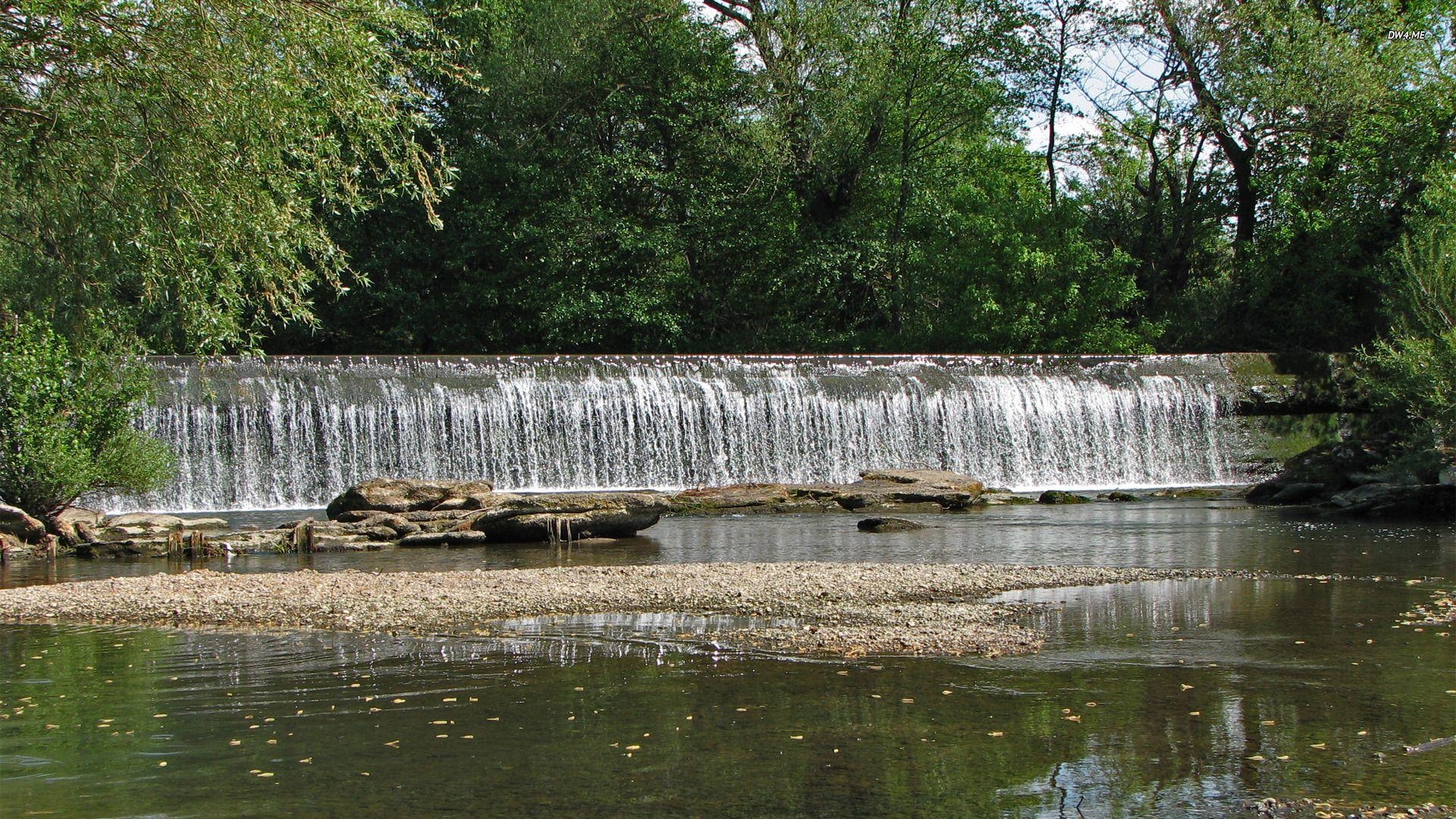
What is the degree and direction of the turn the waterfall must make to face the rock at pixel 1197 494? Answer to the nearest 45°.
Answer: approximately 90° to its left

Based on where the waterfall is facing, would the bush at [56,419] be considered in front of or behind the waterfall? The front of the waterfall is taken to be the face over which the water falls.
in front

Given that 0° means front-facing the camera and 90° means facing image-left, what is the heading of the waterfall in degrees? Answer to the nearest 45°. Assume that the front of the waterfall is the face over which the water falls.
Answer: approximately 0°

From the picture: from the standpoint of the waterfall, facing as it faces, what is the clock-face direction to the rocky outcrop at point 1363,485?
The rocky outcrop is roughly at 10 o'clock from the waterfall.

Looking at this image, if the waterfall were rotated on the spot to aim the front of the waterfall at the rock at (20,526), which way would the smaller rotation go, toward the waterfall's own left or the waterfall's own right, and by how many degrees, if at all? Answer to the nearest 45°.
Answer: approximately 45° to the waterfall's own right

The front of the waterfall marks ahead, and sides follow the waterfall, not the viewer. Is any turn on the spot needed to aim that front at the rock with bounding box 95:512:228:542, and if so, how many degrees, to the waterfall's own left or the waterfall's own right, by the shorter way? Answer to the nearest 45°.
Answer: approximately 45° to the waterfall's own right

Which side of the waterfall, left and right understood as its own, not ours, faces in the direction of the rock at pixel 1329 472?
left

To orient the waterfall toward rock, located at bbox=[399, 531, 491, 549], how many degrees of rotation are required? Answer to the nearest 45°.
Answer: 0° — it already faces it

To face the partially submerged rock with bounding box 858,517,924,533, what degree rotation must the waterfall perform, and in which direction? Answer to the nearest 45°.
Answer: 0° — it already faces it

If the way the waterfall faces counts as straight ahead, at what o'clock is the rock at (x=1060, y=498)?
The rock is roughly at 10 o'clock from the waterfall.

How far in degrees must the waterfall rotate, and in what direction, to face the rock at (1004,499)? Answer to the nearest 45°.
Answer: approximately 45° to its left

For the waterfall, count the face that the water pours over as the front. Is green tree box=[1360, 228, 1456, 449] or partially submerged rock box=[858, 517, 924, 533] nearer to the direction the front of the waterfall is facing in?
the partially submerged rock

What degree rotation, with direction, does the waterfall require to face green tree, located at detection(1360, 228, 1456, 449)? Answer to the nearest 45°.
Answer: approximately 45° to its left

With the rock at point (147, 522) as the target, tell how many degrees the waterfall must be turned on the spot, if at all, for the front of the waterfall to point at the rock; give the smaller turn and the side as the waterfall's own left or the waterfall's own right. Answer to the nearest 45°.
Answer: approximately 45° to the waterfall's own right

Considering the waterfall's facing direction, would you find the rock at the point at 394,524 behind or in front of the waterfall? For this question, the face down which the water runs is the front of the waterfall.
in front
